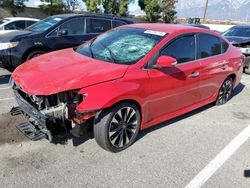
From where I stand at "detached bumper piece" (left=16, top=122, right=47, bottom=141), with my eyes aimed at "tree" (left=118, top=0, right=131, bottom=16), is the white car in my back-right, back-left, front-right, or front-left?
front-left

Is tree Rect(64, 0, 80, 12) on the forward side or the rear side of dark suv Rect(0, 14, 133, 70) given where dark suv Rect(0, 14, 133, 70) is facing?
on the rear side

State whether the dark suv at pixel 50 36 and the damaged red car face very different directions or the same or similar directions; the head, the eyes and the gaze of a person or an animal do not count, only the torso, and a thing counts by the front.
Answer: same or similar directions

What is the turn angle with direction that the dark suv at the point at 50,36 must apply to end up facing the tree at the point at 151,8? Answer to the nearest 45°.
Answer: approximately 135° to its right

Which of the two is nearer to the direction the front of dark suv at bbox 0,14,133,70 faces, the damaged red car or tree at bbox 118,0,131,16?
the damaged red car

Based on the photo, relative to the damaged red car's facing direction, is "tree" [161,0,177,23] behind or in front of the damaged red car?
behind

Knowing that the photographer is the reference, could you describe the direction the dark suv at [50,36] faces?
facing the viewer and to the left of the viewer

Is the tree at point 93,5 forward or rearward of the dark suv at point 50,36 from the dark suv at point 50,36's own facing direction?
rearward

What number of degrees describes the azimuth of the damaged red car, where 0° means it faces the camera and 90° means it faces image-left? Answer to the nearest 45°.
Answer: approximately 45°

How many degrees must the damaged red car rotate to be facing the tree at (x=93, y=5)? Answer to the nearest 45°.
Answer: approximately 135° to its right

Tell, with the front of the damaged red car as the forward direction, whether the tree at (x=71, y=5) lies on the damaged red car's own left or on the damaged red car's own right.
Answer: on the damaged red car's own right

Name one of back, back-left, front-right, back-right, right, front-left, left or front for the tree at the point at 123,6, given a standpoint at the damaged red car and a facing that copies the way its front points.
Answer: back-right

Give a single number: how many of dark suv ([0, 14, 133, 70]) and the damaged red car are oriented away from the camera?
0

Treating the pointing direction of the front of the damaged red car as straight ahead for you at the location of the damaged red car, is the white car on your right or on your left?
on your right
